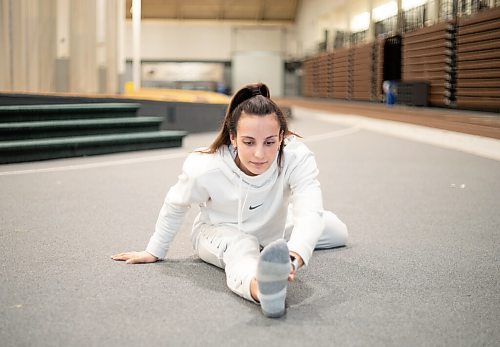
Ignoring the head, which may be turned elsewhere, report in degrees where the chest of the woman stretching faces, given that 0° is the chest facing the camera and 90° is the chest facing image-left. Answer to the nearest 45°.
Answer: approximately 0°

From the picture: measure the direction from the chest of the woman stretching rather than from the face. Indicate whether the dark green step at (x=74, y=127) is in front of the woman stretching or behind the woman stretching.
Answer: behind
